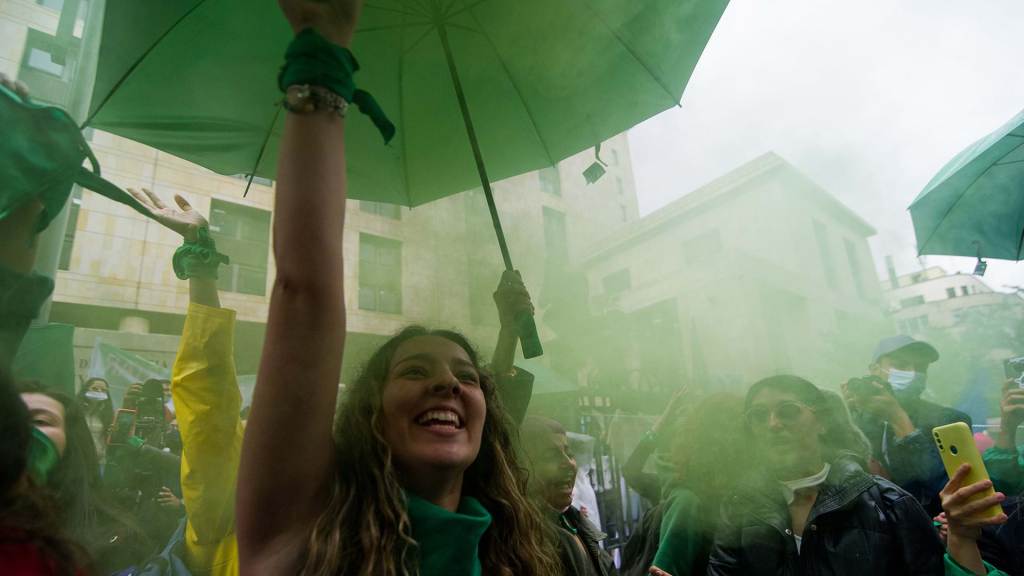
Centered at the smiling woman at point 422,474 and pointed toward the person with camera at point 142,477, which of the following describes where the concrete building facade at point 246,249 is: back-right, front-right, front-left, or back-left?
front-right

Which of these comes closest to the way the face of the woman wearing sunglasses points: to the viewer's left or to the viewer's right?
to the viewer's left

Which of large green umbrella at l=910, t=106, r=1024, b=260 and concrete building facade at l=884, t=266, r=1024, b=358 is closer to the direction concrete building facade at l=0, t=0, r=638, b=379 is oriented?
the large green umbrella

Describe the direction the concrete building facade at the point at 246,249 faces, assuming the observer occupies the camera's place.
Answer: facing the viewer and to the right of the viewer

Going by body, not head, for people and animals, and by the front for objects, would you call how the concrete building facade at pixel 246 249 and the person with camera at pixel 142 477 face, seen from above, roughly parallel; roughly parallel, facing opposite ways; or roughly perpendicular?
roughly parallel

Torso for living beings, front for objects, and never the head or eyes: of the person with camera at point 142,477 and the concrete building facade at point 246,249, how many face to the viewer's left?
0

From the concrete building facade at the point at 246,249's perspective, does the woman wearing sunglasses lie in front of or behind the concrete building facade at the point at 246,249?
in front
